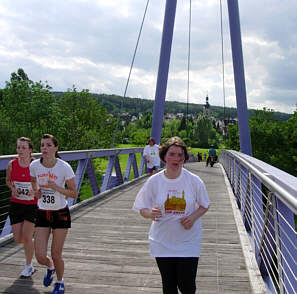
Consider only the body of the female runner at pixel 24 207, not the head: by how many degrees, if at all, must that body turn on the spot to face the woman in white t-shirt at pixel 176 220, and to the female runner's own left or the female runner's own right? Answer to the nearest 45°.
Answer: approximately 45° to the female runner's own left

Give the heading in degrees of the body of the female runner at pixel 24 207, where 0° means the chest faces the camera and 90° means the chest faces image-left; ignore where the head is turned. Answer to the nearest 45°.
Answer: approximately 0°

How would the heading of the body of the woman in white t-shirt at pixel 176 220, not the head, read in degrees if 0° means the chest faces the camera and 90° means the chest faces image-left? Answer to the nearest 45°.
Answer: approximately 0°

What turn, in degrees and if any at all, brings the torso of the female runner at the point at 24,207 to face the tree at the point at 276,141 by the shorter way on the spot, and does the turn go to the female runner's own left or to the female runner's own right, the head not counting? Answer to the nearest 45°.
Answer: approximately 135° to the female runner's own left

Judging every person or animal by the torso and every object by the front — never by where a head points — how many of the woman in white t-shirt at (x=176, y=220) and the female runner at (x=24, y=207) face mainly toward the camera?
2

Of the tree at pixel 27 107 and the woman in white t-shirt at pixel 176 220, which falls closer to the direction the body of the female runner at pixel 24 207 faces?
the woman in white t-shirt

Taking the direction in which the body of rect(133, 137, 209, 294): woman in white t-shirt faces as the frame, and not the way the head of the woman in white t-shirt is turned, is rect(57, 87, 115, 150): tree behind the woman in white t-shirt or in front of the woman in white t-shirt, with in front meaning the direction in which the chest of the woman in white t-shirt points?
behind

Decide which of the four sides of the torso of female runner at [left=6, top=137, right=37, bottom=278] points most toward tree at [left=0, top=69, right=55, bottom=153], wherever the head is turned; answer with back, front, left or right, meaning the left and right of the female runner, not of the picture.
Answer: back

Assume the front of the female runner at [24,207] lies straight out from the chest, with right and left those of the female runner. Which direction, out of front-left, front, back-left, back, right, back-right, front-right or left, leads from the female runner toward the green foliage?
back

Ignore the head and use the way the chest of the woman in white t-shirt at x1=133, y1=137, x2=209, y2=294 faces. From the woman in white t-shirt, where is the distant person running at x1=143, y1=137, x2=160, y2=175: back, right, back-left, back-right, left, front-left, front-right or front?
back
